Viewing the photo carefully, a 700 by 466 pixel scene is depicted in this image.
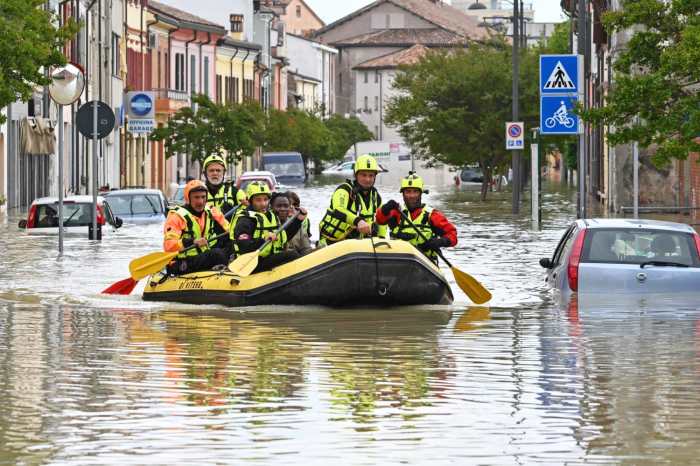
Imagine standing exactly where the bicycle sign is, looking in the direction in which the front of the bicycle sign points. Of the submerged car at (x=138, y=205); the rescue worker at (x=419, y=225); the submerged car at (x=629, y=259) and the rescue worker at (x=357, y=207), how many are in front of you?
3

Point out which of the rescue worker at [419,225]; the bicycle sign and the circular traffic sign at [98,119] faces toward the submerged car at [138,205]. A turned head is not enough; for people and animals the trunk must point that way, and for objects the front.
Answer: the circular traffic sign

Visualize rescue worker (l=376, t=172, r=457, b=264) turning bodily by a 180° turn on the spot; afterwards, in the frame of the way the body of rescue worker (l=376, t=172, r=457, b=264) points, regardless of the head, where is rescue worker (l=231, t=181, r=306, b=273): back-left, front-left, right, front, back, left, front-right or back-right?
left

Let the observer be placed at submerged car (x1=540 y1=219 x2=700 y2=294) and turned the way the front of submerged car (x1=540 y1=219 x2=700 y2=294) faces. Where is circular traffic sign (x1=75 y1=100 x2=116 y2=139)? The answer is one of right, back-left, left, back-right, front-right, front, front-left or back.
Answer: front-left

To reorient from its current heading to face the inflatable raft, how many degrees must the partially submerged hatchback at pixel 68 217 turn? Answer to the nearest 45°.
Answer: approximately 180°

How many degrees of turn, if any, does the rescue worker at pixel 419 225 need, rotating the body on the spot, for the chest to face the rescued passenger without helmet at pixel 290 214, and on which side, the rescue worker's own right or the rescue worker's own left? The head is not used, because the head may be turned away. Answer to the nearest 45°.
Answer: approximately 90° to the rescue worker's own right

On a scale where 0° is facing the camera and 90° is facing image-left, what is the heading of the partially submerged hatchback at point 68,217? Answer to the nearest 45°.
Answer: approximately 180°

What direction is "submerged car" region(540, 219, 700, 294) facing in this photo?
away from the camera

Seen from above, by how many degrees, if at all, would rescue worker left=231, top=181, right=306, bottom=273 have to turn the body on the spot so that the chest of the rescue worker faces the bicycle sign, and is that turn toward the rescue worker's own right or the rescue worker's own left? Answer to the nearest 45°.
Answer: approximately 90° to the rescue worker's own left

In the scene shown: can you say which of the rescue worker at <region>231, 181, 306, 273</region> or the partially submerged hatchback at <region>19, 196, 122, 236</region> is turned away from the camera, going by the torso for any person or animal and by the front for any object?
the partially submerged hatchback

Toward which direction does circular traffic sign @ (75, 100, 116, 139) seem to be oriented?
away from the camera
